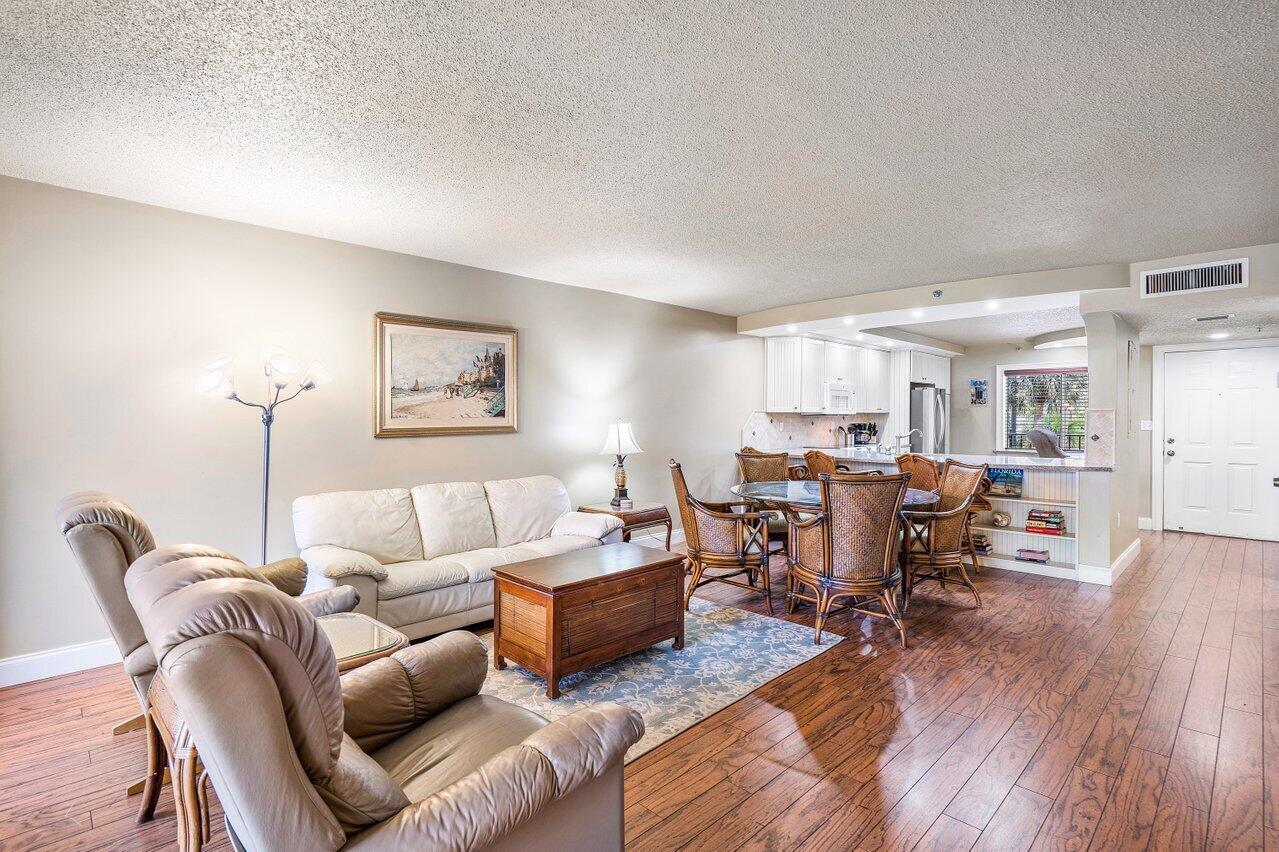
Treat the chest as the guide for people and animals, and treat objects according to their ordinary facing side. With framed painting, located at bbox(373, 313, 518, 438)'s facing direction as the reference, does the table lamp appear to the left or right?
on its left

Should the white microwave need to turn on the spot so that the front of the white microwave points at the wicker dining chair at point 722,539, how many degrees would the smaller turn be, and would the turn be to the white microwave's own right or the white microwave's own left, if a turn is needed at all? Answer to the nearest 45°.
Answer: approximately 45° to the white microwave's own right

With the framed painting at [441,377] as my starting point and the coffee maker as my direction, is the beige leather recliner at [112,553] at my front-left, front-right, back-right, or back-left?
back-right

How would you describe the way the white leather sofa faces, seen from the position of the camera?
facing the viewer and to the right of the viewer

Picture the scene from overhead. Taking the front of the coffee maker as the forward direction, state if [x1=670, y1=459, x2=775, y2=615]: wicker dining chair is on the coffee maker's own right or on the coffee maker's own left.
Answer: on the coffee maker's own right

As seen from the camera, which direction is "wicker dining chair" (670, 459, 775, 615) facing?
to the viewer's right

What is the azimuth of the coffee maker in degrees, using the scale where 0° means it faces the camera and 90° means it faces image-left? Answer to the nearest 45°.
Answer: approximately 315°

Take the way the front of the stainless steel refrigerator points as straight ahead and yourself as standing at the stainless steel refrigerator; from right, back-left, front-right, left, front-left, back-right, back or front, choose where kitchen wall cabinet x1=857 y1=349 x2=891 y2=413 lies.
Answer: right

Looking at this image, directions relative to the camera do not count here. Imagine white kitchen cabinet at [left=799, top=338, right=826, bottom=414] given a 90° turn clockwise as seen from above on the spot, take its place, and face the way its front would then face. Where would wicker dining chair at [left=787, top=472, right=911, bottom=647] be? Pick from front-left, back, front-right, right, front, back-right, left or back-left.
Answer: front-left

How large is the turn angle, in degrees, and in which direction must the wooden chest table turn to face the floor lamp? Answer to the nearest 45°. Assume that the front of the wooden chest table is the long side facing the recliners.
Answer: approximately 135° to its right

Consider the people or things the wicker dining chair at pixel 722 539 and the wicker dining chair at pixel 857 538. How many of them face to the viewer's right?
1

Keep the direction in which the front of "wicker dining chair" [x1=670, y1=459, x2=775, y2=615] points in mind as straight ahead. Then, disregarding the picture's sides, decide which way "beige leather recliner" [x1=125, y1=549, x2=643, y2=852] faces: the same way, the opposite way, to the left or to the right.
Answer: to the left

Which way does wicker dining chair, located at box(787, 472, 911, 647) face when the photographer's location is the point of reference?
facing away from the viewer and to the left of the viewer

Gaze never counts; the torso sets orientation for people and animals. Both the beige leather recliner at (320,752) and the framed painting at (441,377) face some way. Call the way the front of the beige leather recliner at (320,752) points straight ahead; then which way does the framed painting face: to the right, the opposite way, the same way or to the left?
to the right

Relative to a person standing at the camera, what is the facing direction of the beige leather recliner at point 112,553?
facing away from the viewer and to the right of the viewer

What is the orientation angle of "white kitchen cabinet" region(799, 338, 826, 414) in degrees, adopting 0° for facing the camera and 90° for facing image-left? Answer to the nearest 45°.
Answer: approximately 315°

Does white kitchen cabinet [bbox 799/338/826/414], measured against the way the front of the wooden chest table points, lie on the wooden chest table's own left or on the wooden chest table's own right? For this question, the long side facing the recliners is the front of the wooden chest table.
on the wooden chest table's own left
